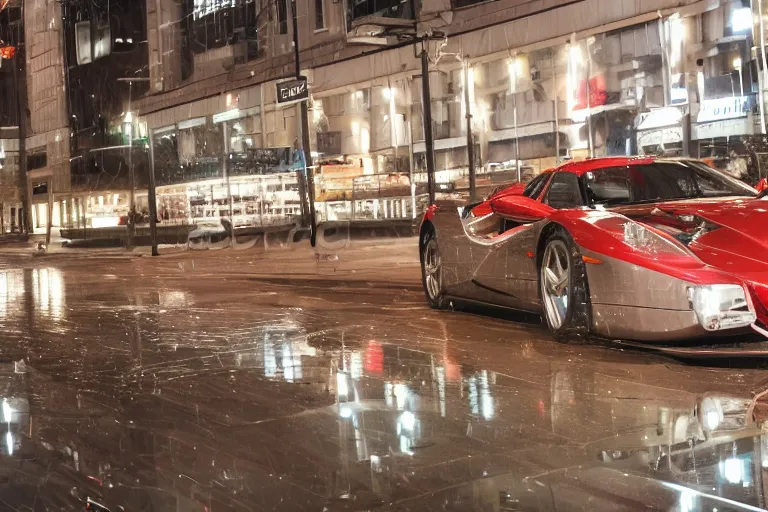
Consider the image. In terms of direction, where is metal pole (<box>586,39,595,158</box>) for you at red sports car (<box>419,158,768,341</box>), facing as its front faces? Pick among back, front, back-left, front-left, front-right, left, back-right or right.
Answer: back-left

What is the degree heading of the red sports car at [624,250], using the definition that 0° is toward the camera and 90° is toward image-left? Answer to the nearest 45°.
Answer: approximately 315°

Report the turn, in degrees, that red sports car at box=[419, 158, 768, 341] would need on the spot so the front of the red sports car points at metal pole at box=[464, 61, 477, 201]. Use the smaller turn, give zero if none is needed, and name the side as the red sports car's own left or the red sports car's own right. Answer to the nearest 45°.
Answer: approximately 135° to the red sports car's own left

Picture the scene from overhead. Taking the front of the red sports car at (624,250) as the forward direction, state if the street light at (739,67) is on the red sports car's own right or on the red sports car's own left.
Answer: on the red sports car's own left
